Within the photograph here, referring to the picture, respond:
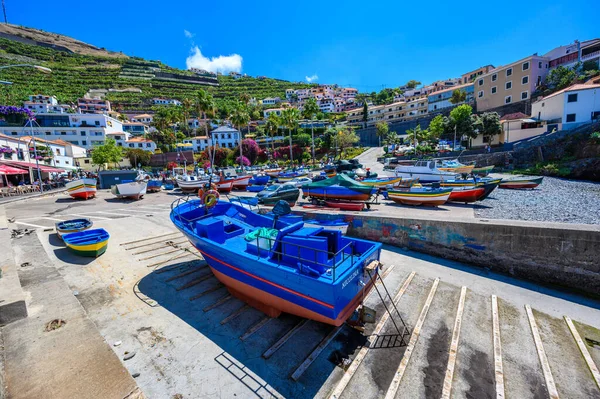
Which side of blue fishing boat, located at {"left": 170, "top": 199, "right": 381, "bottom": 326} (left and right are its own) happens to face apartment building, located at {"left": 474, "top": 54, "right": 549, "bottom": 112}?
right

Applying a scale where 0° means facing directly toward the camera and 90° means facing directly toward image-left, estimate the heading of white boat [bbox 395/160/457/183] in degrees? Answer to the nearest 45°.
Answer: approximately 90°

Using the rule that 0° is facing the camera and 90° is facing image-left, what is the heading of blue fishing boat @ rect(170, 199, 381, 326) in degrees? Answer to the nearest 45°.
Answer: approximately 135°

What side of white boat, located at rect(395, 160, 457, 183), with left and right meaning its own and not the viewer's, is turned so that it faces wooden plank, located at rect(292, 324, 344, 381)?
left

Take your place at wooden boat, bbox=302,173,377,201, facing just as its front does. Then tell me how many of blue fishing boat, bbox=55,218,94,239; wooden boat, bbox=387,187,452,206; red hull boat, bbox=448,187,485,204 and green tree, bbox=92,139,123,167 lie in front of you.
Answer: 2

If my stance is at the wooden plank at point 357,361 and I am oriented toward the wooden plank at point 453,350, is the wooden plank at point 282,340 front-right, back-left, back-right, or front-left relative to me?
back-left
